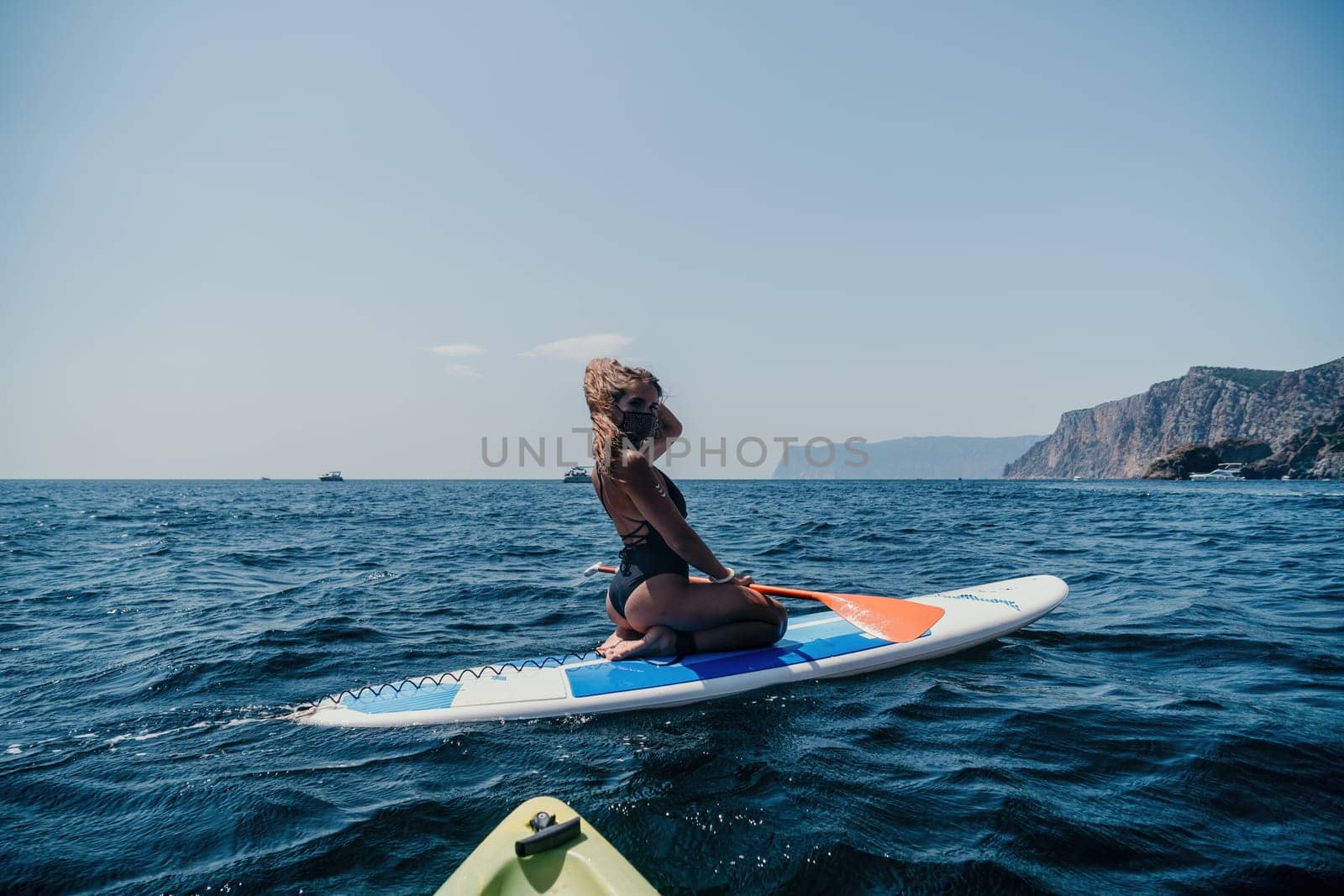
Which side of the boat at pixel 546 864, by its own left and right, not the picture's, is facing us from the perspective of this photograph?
back

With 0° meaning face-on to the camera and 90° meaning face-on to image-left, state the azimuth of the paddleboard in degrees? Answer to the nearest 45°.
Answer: approximately 225°

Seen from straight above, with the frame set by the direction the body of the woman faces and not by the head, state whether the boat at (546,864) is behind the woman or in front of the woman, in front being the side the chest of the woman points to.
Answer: behind

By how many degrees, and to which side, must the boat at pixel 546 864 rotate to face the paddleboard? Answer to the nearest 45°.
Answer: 0° — it already faces it

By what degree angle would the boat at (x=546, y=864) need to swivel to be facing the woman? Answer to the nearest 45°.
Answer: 0° — it already faces them

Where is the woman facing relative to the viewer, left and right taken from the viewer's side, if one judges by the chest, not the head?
facing away from the viewer and to the right of the viewer
